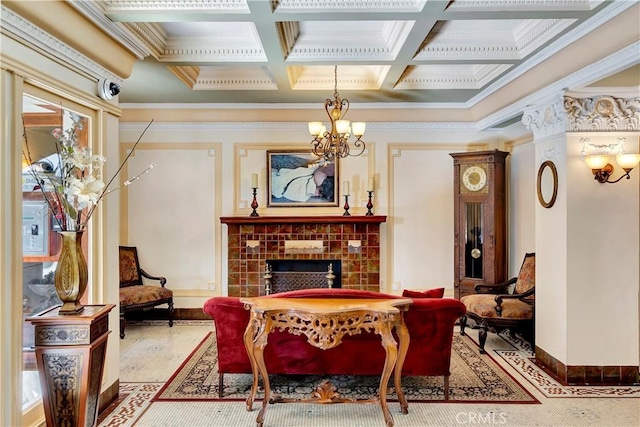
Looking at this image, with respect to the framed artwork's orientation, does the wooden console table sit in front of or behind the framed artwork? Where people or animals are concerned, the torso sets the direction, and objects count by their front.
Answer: in front

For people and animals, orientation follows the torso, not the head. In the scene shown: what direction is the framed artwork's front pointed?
toward the camera

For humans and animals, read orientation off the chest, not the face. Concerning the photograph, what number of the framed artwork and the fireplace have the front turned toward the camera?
2

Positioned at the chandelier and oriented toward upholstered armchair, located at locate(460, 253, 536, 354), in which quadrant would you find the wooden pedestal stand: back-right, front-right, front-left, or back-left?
back-right

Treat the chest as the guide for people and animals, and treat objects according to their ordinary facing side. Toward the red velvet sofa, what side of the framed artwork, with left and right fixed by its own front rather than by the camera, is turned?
front

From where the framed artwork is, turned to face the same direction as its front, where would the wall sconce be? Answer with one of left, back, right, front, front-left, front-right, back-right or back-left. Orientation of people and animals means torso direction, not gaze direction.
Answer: front-left

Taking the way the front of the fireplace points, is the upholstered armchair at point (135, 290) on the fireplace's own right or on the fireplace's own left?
on the fireplace's own right

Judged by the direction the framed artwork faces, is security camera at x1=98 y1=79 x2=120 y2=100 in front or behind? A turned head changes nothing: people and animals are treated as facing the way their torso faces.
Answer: in front

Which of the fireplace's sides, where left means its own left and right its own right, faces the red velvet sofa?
front

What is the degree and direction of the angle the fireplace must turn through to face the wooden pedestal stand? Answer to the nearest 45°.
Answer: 0° — it already faces it

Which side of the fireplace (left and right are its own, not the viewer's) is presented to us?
front
